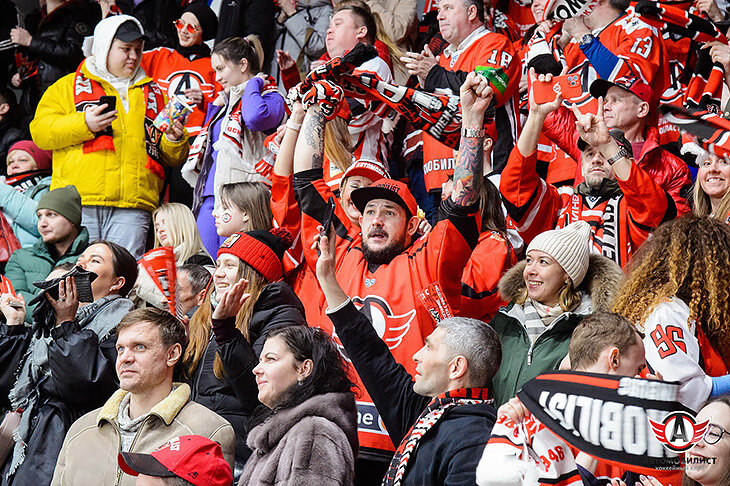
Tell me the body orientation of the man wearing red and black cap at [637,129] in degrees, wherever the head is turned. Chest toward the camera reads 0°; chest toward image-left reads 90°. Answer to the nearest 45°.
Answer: approximately 45°

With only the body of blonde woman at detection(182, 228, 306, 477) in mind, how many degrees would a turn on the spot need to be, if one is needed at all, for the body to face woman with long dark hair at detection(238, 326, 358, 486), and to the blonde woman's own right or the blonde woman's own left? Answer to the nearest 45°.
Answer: approximately 45° to the blonde woman's own left

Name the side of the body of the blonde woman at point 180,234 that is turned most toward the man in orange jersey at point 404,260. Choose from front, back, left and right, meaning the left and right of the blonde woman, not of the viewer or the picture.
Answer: left

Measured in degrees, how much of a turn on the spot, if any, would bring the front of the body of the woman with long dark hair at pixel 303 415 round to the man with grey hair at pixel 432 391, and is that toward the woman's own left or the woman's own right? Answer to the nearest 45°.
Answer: approximately 135° to the woman's own left

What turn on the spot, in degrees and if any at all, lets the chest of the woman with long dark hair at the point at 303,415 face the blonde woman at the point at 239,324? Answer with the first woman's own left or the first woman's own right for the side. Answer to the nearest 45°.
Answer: approximately 90° to the first woman's own right

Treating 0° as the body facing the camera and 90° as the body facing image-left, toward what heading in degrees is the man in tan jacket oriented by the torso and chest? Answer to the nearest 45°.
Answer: approximately 45°

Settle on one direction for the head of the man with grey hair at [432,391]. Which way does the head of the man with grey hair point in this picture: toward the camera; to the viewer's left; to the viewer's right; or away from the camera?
to the viewer's left
